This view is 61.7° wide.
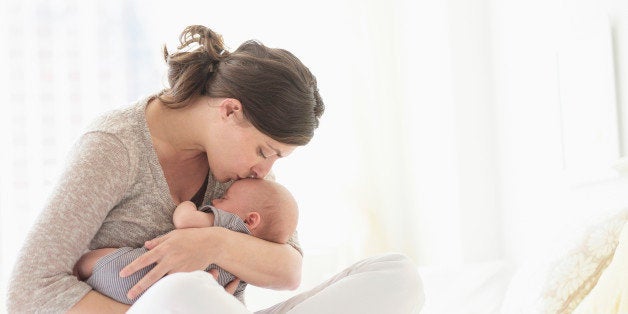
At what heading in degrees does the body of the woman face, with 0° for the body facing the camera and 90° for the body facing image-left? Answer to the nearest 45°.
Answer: approximately 315°

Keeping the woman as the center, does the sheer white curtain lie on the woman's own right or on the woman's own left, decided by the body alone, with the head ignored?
on the woman's own left

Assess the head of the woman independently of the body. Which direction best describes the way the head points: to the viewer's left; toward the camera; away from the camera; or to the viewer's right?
to the viewer's right
